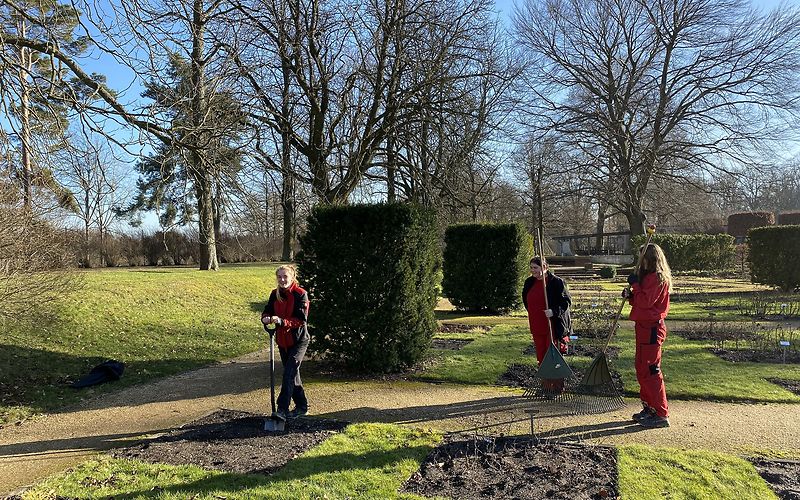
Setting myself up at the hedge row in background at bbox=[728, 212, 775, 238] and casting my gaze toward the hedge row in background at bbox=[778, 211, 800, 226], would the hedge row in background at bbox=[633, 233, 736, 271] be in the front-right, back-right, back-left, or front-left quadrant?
back-right

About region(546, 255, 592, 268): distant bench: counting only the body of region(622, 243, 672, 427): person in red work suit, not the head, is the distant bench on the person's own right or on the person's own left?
on the person's own right

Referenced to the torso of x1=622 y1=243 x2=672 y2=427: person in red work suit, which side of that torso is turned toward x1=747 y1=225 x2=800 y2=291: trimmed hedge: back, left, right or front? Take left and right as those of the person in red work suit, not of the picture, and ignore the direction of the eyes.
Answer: right

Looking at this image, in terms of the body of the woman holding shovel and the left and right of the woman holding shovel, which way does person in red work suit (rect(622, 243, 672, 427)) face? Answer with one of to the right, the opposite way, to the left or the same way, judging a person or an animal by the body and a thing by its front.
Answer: to the right

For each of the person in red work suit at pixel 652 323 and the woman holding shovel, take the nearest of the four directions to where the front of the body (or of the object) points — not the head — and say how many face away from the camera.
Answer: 0

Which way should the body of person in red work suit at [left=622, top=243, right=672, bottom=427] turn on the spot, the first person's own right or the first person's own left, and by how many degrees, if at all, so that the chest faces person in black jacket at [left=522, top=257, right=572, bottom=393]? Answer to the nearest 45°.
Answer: approximately 45° to the first person's own right

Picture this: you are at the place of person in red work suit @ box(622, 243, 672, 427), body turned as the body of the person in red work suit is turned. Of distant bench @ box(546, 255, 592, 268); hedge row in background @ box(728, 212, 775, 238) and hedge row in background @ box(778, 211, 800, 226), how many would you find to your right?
3

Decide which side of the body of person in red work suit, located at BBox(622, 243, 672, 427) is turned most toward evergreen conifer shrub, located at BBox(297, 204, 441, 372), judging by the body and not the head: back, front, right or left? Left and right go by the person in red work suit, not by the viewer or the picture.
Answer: front

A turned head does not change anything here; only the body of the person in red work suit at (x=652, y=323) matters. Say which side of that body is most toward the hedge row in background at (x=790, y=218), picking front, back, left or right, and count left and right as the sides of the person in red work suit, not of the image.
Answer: right

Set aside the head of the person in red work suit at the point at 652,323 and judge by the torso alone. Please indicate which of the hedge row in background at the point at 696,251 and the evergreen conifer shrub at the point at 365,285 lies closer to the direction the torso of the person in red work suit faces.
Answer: the evergreen conifer shrub

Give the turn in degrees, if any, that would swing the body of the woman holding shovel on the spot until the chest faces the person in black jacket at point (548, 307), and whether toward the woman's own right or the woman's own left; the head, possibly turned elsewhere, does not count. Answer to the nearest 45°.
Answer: approximately 135° to the woman's own left

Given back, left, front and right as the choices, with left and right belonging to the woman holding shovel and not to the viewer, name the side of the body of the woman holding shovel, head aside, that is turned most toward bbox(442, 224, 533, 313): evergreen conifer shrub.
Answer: back

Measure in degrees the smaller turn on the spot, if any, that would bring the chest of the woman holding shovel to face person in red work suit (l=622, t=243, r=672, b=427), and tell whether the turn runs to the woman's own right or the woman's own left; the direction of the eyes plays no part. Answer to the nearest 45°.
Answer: approximately 135° to the woman's own left

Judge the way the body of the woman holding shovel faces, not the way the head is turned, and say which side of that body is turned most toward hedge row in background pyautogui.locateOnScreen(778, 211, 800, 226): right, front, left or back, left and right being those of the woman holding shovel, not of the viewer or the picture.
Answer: back

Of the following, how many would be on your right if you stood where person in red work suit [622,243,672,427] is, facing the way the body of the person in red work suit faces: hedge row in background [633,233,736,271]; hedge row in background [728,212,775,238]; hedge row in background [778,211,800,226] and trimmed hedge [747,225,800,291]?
4

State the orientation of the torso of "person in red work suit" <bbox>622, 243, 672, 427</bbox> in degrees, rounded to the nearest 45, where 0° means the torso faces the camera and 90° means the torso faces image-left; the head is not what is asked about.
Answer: approximately 90°

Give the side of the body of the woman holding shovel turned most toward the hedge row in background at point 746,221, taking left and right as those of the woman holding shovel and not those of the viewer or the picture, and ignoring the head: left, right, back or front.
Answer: back
